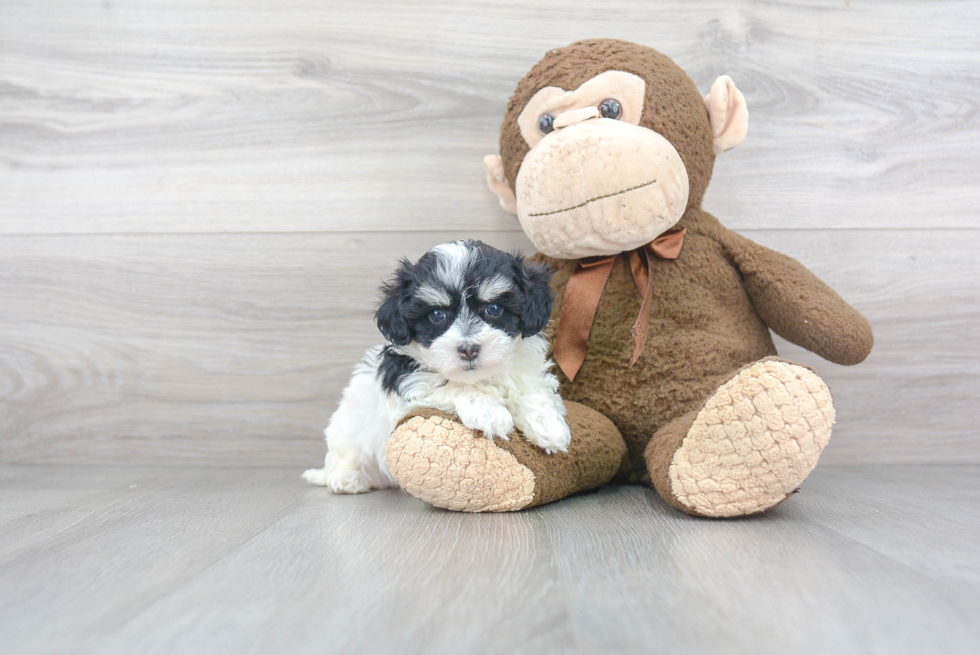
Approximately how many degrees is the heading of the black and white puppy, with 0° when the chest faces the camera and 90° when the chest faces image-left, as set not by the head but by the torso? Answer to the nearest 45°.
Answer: approximately 315°
